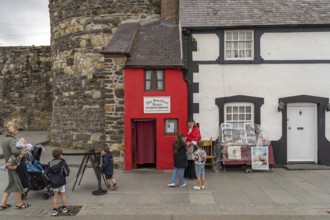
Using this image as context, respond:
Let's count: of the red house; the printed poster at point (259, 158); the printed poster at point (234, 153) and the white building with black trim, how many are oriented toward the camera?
4

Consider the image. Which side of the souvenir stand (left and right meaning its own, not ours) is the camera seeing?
front

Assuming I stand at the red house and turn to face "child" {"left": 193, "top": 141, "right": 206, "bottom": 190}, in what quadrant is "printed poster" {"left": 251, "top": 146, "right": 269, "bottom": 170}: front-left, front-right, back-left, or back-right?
front-left

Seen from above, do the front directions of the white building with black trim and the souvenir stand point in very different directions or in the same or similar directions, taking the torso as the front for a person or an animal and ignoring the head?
same or similar directions

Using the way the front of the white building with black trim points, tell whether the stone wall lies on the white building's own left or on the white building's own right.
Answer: on the white building's own right

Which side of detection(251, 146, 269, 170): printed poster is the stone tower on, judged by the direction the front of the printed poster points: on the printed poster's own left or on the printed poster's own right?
on the printed poster's own right

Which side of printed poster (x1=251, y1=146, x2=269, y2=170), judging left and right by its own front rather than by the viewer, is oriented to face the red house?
right

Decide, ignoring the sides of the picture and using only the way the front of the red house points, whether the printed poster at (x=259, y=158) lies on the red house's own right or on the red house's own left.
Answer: on the red house's own left

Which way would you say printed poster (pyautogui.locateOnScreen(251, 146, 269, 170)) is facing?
toward the camera

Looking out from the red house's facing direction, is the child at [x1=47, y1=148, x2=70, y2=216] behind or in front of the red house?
in front

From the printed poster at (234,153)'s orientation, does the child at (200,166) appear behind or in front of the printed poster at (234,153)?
in front

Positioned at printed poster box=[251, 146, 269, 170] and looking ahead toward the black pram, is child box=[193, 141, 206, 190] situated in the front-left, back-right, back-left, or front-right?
front-left

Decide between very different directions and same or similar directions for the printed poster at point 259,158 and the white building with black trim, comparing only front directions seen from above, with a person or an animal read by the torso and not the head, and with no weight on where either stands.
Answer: same or similar directions

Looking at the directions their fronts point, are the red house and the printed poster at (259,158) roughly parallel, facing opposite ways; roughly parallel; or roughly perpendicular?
roughly parallel

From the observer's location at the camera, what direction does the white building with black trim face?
facing the viewer

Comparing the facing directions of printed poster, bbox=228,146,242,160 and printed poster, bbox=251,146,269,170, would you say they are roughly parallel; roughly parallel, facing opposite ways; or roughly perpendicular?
roughly parallel
